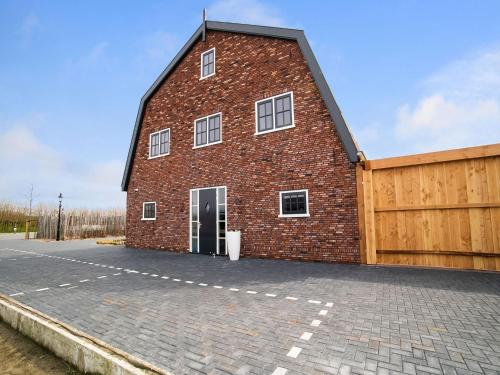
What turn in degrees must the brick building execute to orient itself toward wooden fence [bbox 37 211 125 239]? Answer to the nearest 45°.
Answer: approximately 90° to its right

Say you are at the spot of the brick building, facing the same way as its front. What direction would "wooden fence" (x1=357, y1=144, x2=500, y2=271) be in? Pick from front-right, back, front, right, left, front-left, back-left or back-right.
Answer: left

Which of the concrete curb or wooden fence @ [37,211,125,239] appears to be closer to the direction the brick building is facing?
the concrete curb

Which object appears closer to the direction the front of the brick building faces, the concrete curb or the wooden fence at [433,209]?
the concrete curb

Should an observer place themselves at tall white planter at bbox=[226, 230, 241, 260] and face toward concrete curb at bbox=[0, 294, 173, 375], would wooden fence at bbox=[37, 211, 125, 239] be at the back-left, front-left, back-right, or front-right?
back-right

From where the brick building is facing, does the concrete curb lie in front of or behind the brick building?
in front

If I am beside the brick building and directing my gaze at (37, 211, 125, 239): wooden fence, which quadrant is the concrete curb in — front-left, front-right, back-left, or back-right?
back-left

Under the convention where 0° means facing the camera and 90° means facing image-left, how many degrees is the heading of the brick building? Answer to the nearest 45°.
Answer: approximately 45°
